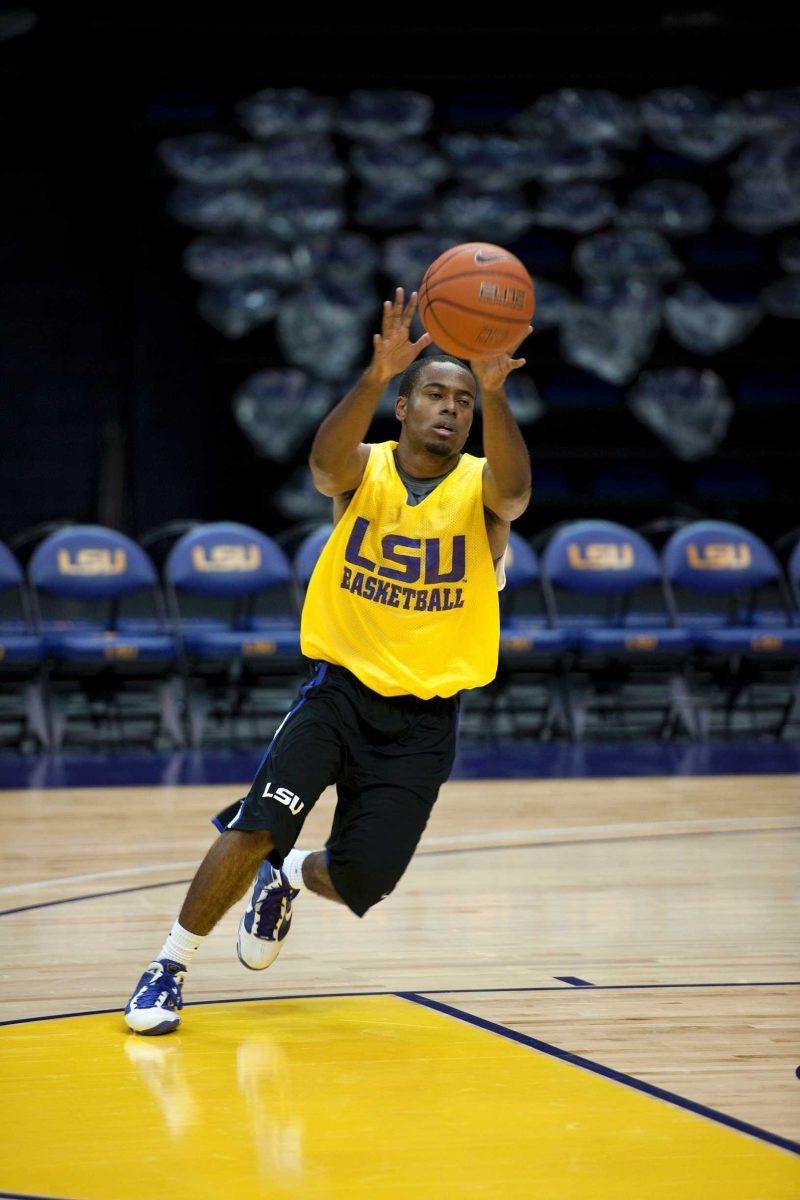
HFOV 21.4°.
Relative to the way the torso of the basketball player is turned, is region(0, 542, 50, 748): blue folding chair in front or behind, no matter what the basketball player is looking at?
behind

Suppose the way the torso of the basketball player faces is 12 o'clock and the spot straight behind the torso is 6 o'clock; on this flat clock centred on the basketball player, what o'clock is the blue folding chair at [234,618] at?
The blue folding chair is roughly at 6 o'clock from the basketball player.

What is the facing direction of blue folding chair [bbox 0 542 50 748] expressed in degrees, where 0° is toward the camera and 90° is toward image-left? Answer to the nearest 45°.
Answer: approximately 0°

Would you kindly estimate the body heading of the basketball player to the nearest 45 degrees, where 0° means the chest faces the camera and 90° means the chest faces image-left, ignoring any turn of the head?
approximately 0°

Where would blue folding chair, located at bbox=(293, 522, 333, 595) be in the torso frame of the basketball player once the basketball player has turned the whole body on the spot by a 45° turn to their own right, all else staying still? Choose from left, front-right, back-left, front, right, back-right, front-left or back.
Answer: back-right

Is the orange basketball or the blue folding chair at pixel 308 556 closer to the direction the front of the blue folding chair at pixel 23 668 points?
the orange basketball

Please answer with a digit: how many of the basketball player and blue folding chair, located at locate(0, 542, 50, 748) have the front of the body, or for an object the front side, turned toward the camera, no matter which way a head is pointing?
2

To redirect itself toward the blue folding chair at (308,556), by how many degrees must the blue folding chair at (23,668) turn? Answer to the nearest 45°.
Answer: approximately 90° to its left
